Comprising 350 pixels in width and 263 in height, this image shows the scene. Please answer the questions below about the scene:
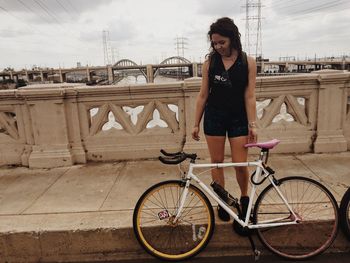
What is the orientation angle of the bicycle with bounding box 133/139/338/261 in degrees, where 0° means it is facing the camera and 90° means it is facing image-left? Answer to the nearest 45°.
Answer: approximately 90°

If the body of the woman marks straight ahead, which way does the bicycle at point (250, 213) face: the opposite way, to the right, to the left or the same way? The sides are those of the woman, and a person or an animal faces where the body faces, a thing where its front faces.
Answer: to the right

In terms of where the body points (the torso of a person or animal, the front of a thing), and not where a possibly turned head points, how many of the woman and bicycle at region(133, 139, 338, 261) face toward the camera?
1

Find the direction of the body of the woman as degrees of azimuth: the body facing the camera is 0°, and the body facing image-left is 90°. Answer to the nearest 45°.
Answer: approximately 0°
